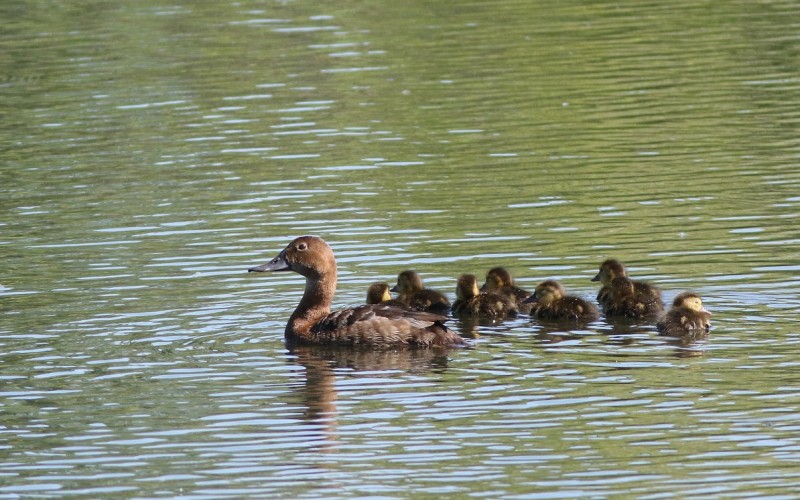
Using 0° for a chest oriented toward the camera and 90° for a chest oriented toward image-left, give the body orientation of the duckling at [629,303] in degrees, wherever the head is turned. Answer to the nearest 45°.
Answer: approximately 90°

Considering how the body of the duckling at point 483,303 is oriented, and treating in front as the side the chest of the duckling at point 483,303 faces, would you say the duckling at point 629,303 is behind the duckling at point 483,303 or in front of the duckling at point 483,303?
behind

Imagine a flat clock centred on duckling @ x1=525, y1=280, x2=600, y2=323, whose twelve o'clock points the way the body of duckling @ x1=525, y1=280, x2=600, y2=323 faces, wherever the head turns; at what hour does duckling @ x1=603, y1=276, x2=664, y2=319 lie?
duckling @ x1=603, y1=276, x2=664, y2=319 is roughly at 6 o'clock from duckling @ x1=525, y1=280, x2=600, y2=323.

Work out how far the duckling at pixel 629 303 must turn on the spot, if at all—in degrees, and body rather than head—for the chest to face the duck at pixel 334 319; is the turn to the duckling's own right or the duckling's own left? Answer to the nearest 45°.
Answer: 0° — it already faces it

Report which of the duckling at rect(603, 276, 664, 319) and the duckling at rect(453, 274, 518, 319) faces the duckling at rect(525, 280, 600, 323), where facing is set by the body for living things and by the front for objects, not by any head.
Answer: the duckling at rect(603, 276, 664, 319)

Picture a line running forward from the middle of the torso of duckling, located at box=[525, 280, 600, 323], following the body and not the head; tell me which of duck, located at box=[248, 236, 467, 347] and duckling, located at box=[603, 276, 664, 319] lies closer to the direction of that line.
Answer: the duck

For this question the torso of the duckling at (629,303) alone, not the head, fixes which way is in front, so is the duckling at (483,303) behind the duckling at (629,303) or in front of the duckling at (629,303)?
in front

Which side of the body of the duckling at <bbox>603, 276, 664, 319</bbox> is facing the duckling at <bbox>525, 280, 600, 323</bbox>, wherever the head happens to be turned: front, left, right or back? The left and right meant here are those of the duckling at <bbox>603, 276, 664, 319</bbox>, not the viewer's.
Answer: front

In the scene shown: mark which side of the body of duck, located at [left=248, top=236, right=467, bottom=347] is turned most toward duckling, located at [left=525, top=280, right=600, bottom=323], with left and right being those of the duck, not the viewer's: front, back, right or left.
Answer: back

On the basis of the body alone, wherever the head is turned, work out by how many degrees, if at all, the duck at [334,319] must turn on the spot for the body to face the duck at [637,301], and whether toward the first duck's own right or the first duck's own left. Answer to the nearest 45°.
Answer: approximately 180°

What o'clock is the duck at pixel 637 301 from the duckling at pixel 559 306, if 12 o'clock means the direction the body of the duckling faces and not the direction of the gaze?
The duck is roughly at 6 o'clock from the duckling.

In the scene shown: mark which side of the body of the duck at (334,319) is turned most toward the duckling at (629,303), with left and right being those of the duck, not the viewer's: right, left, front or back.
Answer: back

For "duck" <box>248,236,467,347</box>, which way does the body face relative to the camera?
to the viewer's left

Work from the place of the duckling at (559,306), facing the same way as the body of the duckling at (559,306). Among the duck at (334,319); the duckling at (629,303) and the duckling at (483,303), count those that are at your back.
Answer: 1
